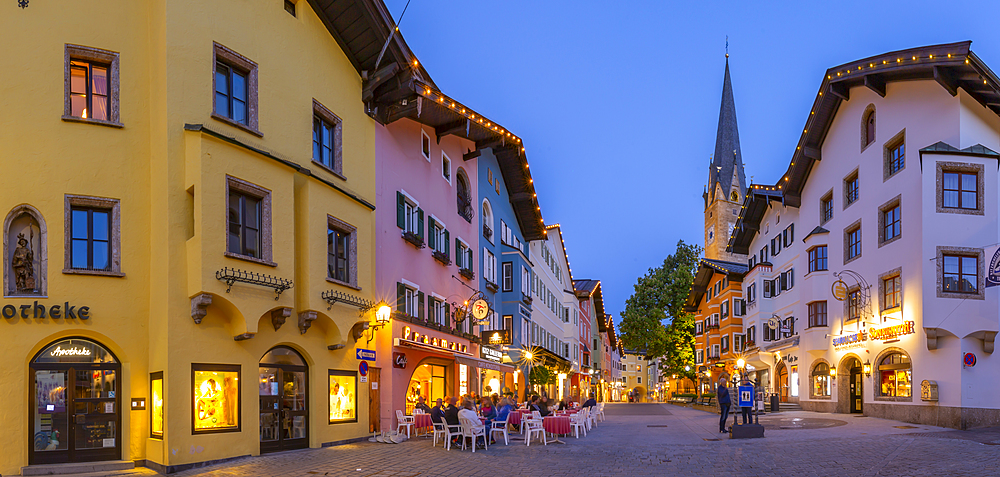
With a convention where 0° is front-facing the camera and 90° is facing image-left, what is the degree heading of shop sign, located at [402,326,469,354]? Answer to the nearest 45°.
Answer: approximately 315°

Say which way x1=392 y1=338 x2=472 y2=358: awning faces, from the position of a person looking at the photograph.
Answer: facing the viewer and to the right of the viewer

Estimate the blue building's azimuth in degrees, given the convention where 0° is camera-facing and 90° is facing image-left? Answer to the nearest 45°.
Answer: approximately 315°

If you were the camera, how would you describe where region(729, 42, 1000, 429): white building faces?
facing the viewer and to the left of the viewer

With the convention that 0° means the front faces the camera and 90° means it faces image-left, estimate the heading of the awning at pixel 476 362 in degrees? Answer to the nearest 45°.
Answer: approximately 315°

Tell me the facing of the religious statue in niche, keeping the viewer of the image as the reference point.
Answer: facing the viewer

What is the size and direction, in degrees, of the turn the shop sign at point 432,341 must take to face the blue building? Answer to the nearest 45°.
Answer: approximately 135° to its left

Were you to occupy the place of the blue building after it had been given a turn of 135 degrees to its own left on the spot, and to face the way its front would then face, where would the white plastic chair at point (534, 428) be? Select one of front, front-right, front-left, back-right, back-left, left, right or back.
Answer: back

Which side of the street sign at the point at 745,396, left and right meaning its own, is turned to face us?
front
